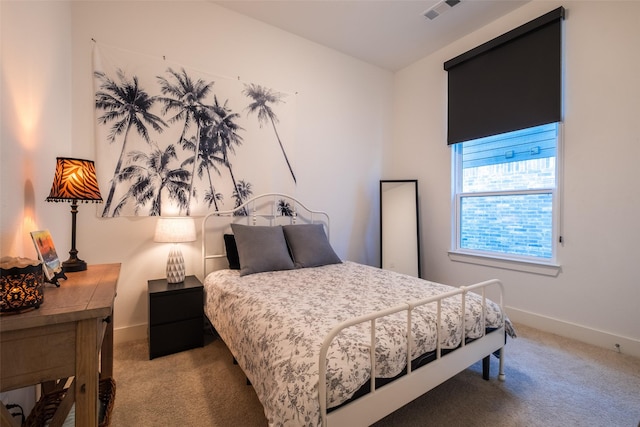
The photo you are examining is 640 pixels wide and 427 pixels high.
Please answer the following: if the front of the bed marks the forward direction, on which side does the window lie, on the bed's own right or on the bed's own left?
on the bed's own left

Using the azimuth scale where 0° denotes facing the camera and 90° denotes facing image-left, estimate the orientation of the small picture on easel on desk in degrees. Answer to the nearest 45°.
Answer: approximately 315°

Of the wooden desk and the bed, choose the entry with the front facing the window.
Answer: the wooden desk

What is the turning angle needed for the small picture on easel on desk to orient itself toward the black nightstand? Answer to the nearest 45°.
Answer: approximately 90° to its left

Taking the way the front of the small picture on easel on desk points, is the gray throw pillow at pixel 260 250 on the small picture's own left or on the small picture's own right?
on the small picture's own left

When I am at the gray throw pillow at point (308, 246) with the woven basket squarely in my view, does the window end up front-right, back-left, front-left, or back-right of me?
back-left

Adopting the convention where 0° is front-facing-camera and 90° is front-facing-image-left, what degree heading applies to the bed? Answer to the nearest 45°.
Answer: approximately 315°

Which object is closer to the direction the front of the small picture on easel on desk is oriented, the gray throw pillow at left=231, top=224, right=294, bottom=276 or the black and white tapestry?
the gray throw pillow

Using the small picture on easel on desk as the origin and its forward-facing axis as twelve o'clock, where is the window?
The window is roughly at 11 o'clock from the small picture on easel on desk.

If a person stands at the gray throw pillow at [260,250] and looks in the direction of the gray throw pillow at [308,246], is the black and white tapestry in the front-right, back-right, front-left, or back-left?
back-left

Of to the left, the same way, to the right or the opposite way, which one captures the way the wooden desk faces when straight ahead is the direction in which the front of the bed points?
to the left

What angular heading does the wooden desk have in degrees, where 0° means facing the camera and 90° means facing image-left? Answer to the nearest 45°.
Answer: approximately 270°
